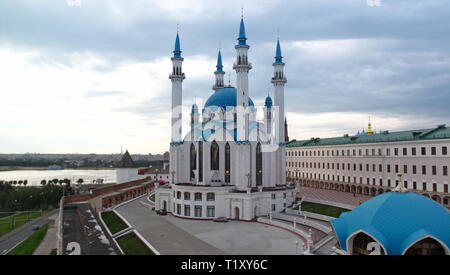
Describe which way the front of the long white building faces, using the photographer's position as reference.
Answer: facing the viewer and to the left of the viewer

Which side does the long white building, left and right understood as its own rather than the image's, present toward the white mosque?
front
